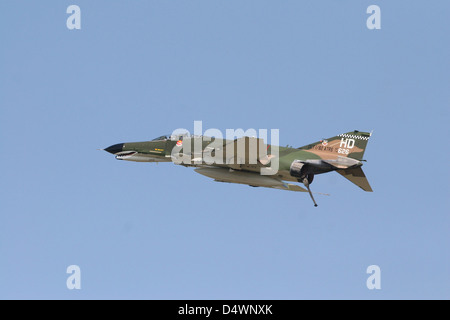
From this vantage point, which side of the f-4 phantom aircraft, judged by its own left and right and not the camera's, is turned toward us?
left
